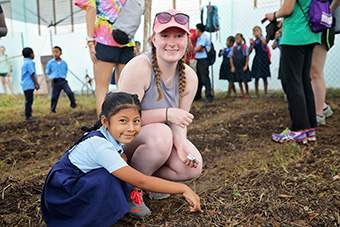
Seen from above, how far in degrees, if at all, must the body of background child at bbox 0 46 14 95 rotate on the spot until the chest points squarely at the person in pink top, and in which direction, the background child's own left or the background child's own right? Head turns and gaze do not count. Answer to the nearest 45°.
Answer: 0° — they already face them

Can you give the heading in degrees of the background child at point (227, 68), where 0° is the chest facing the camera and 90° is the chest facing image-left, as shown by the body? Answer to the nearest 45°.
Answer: approximately 45°

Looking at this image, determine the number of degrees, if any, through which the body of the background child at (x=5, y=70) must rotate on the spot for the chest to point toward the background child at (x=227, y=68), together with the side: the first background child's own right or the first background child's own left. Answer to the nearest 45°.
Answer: approximately 45° to the first background child's own left

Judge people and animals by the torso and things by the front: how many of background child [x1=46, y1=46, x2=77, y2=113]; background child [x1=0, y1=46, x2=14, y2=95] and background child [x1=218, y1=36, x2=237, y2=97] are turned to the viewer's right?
0

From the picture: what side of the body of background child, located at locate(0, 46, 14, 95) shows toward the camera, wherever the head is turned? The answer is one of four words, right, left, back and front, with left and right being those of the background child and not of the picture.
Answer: front

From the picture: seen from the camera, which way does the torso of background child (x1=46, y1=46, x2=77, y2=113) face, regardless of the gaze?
toward the camera

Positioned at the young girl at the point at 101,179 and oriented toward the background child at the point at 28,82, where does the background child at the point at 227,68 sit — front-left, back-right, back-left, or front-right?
front-right

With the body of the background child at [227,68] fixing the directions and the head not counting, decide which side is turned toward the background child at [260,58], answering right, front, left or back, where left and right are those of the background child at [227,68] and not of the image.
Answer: left

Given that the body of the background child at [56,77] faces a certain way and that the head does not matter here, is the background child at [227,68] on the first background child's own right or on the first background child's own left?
on the first background child's own left
